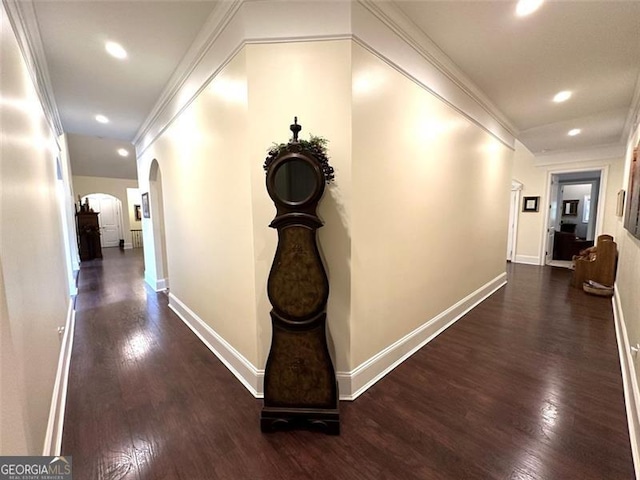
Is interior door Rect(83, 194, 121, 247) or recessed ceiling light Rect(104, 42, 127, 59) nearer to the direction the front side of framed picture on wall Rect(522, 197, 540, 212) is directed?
the recessed ceiling light

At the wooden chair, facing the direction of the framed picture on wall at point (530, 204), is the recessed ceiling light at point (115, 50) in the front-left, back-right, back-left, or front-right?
back-left

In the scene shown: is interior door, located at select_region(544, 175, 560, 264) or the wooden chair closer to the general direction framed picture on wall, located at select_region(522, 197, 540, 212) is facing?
the wooden chair

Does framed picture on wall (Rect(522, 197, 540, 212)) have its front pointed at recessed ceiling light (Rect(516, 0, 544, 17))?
yes

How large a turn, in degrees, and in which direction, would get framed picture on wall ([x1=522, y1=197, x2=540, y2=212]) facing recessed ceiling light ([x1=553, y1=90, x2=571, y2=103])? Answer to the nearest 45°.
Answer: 0° — it already faces it

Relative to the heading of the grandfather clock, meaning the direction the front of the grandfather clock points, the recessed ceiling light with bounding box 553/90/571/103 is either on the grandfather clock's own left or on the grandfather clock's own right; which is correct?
on the grandfather clock's own left

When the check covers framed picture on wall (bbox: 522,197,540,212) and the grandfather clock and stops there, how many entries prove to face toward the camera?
2

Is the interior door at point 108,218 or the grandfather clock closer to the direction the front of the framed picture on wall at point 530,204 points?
the grandfather clock

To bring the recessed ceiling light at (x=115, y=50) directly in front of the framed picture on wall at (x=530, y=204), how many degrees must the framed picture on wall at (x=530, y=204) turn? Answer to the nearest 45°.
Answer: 0° — it already faces it

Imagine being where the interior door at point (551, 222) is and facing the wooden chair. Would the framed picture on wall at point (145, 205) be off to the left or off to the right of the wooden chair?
right

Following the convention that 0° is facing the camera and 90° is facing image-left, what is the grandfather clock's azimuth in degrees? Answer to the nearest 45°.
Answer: approximately 0°

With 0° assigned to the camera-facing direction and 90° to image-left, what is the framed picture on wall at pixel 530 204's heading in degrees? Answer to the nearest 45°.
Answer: approximately 0°

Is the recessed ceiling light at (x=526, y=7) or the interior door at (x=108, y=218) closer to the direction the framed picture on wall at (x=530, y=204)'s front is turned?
the recessed ceiling light
